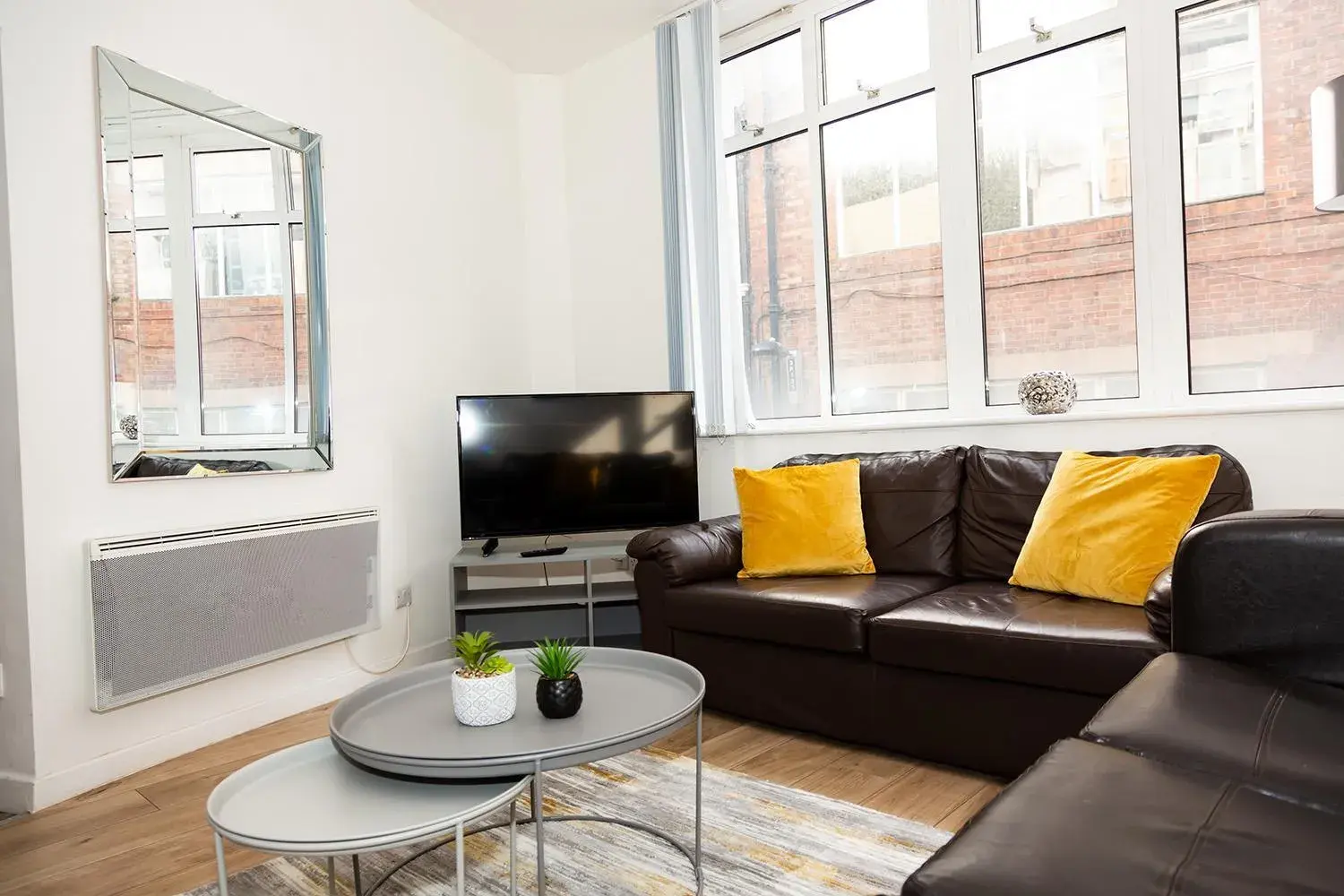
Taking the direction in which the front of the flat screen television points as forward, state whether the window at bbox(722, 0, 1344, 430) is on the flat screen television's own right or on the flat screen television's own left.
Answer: on the flat screen television's own left

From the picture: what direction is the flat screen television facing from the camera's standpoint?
toward the camera

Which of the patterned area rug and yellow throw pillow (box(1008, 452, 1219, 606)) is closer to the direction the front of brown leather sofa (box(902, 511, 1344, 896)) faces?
the patterned area rug

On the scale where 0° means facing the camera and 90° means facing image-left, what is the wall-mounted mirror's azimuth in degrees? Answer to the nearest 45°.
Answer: approximately 315°

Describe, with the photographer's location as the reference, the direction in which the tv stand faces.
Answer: facing the viewer

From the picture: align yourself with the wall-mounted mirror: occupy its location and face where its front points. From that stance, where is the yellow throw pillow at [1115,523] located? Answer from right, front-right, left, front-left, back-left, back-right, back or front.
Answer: front

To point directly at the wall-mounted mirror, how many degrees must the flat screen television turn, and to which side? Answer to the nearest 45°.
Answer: approximately 45° to its right

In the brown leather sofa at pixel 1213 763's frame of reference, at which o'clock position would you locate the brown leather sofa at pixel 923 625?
the brown leather sofa at pixel 923 625 is roughly at 2 o'clock from the brown leather sofa at pixel 1213 763.

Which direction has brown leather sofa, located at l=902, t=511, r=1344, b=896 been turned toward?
to the viewer's left

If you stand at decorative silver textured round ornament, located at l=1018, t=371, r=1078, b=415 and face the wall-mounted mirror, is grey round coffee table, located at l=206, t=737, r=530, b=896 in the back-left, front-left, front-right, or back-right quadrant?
front-left

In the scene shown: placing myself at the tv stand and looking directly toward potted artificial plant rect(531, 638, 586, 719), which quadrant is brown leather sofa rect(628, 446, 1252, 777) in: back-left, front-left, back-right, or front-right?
front-left

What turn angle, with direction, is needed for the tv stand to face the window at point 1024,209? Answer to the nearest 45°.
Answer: approximately 90° to its left

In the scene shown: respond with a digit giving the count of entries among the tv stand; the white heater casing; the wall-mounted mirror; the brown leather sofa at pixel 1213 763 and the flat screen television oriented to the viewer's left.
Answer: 1

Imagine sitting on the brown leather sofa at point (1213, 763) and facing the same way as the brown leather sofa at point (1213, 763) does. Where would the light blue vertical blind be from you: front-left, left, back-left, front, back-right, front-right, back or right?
front-right

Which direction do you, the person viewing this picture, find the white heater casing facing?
facing the viewer and to the right of the viewer

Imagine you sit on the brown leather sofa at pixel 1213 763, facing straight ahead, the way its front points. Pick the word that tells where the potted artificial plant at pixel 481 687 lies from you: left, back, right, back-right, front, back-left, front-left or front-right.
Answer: front

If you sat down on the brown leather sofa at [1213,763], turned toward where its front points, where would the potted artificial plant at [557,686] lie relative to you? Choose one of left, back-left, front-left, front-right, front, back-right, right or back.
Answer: front

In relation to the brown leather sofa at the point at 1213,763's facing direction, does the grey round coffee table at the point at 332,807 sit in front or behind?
in front
